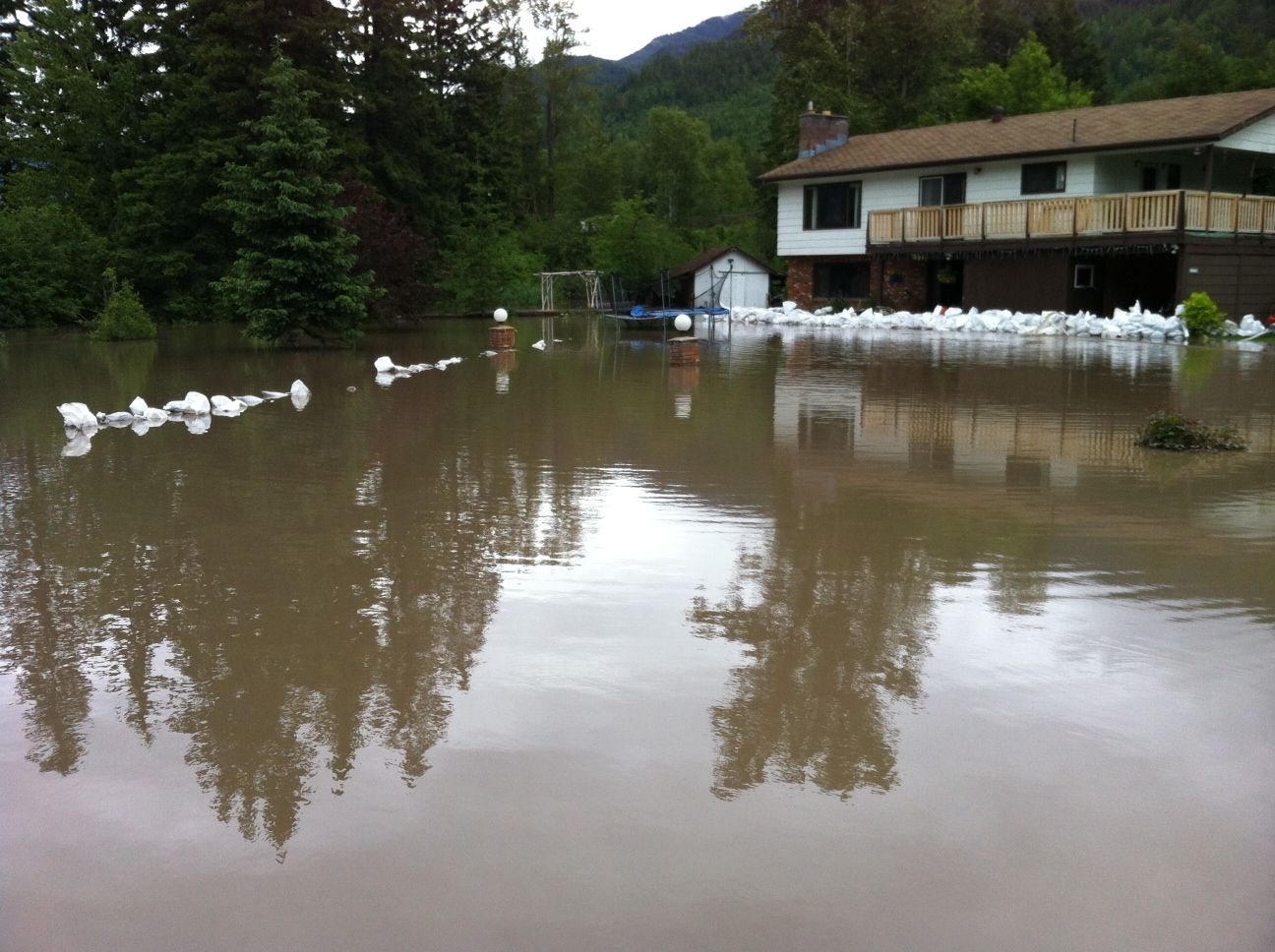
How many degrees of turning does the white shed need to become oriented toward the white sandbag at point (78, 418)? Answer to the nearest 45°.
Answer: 0° — it already faces it

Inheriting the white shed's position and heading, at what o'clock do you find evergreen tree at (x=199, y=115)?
The evergreen tree is roughly at 2 o'clock from the white shed.

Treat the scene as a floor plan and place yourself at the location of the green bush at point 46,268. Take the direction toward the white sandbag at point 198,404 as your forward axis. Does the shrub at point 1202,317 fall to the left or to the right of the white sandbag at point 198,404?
left

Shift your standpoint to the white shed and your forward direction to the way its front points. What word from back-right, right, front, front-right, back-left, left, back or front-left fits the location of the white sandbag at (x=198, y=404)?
front

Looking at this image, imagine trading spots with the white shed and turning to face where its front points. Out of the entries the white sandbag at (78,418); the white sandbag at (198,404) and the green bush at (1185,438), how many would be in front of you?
3

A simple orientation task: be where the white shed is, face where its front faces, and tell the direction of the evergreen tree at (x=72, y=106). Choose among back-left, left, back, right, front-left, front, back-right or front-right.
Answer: right

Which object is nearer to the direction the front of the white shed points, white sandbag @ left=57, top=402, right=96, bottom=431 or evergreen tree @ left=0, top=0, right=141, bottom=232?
the white sandbag

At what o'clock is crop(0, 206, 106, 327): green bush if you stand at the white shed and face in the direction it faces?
The green bush is roughly at 2 o'clock from the white shed.

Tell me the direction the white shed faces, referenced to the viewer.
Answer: facing the viewer

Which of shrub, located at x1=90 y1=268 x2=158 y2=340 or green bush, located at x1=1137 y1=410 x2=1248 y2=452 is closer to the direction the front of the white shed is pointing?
the green bush

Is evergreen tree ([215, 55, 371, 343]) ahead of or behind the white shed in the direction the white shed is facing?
ahead
